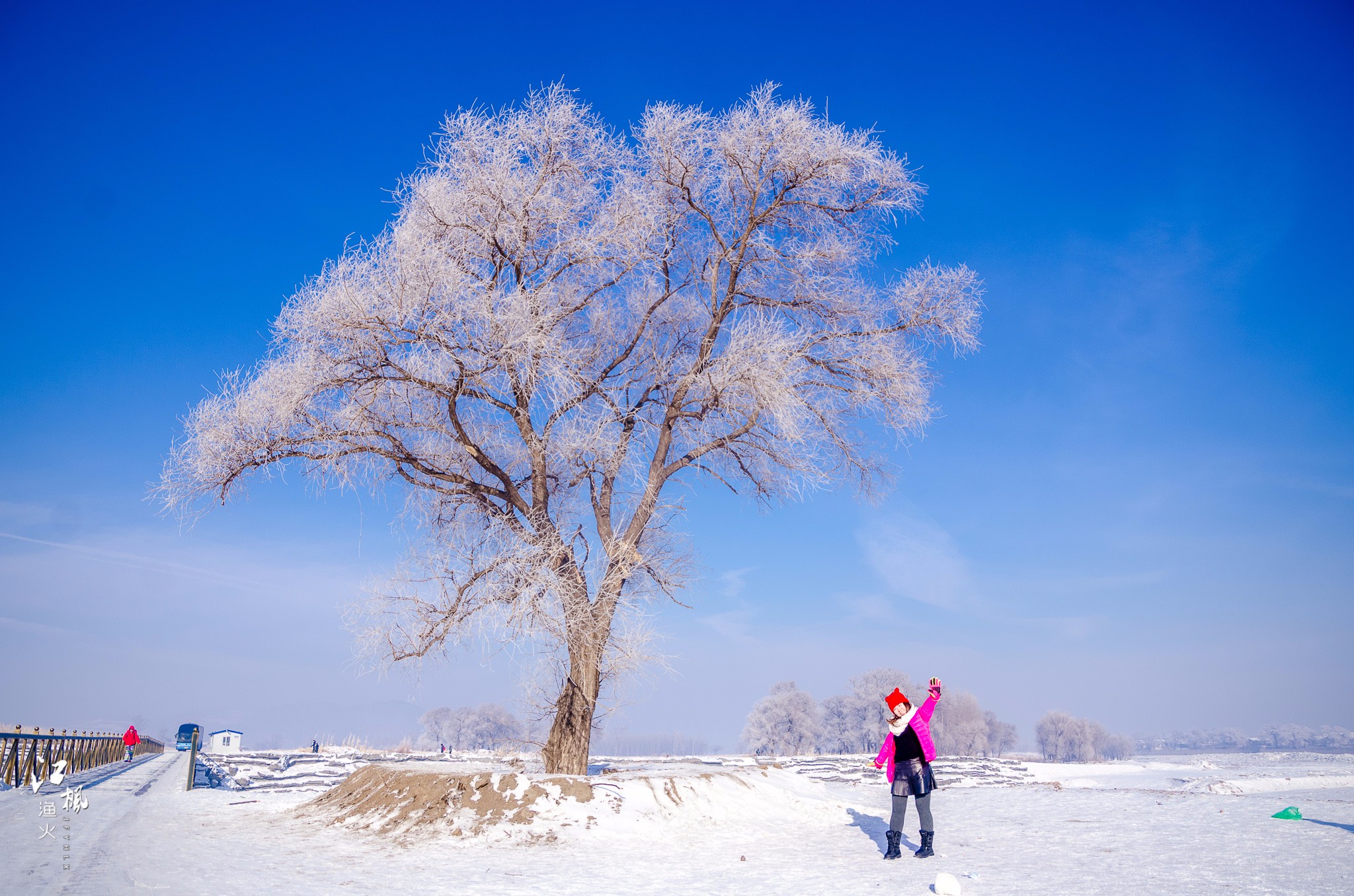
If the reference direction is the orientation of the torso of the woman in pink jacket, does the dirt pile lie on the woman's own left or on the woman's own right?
on the woman's own right

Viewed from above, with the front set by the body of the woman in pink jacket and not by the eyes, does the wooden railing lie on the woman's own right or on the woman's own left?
on the woman's own right

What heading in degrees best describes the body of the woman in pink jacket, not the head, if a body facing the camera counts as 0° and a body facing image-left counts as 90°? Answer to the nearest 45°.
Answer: approximately 0°

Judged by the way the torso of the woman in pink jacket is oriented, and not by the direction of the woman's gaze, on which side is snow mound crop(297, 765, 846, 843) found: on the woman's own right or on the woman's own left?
on the woman's own right
